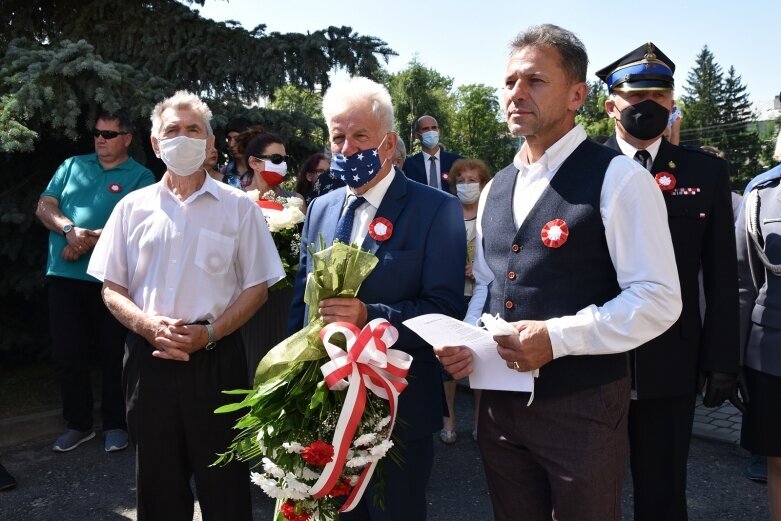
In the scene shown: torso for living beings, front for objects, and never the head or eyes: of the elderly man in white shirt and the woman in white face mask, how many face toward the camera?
2

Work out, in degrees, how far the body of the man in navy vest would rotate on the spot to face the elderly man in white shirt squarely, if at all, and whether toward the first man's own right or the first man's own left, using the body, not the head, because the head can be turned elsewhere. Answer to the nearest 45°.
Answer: approximately 45° to the first man's own right

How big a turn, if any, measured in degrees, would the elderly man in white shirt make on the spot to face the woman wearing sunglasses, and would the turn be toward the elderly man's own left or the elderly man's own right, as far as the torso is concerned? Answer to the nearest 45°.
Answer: approximately 180°

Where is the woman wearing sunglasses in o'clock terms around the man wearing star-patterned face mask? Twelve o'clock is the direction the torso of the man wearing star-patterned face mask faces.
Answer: The woman wearing sunglasses is roughly at 4 o'clock from the man wearing star-patterned face mask.

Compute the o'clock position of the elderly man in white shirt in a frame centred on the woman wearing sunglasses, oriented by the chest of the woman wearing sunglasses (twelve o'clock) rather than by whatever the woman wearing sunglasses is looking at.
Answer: The elderly man in white shirt is roughly at 2 o'clock from the woman wearing sunglasses.

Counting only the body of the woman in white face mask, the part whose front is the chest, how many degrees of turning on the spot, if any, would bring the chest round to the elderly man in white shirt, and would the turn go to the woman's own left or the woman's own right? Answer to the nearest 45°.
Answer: approximately 45° to the woman's own right

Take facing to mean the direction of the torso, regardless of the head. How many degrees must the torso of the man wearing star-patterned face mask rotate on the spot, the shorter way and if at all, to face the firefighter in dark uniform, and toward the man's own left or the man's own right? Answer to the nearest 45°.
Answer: approximately 135° to the man's own left
